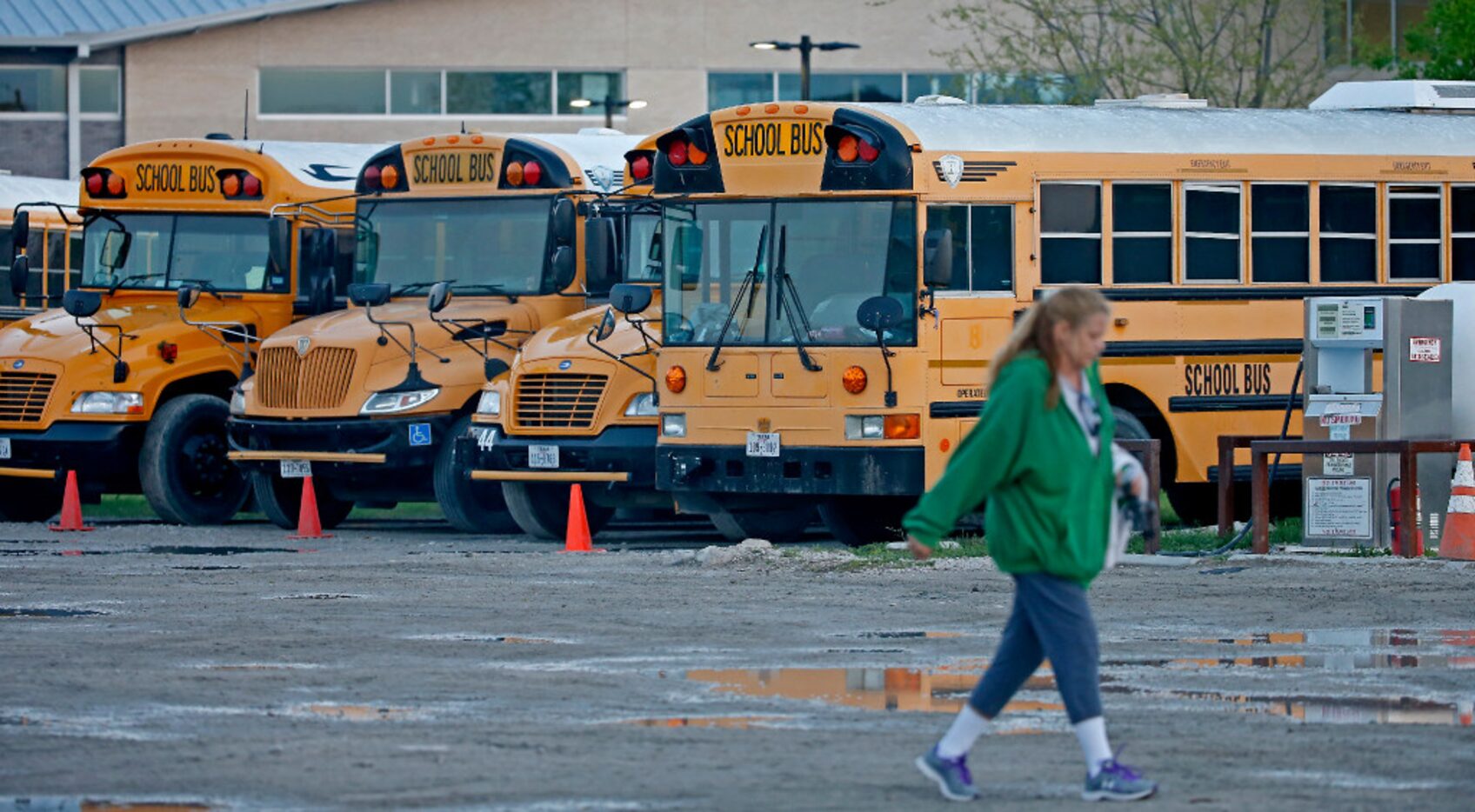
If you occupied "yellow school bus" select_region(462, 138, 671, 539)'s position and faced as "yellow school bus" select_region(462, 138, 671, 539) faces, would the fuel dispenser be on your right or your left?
on your left

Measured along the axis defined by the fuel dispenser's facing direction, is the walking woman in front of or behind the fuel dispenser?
in front

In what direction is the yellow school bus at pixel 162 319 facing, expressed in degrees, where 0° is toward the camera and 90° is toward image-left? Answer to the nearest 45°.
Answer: approximately 45°

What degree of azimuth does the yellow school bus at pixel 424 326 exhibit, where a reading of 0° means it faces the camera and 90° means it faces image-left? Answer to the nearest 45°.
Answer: approximately 45°
